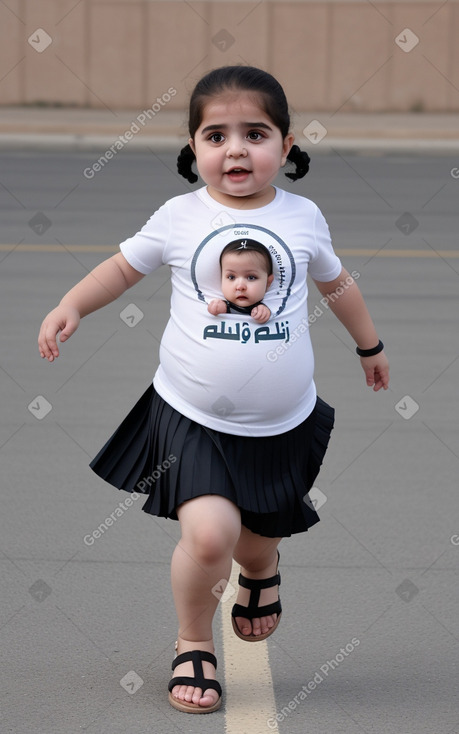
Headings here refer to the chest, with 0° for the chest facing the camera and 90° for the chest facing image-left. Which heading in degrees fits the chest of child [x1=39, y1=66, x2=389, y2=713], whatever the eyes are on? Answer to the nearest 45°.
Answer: approximately 0°
